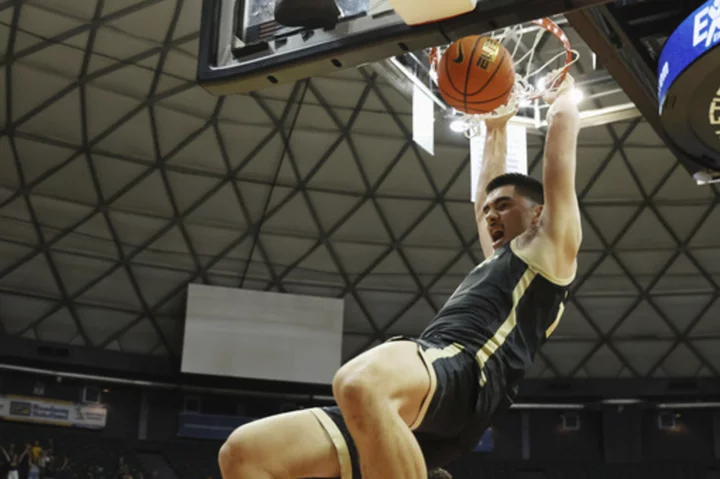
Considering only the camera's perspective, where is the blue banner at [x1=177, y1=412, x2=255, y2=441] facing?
facing the viewer

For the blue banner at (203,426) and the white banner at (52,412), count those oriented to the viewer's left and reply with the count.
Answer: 0

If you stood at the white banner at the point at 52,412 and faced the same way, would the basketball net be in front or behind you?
in front

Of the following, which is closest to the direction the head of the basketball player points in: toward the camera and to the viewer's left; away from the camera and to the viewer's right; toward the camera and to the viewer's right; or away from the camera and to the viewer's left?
toward the camera and to the viewer's left

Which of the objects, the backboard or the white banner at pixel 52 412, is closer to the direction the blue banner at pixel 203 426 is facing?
the backboard

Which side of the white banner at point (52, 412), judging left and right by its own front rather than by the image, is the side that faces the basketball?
front

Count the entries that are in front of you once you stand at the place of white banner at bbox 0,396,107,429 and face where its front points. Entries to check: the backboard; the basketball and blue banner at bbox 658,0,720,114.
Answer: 3

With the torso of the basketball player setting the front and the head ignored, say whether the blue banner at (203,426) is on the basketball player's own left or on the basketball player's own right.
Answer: on the basketball player's own right

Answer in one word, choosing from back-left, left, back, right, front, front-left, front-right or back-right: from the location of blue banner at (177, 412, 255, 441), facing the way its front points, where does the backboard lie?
front

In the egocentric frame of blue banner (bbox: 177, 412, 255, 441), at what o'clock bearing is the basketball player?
The basketball player is roughly at 12 o'clock from the blue banner.

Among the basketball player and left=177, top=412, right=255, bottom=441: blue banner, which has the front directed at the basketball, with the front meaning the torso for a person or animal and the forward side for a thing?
the blue banner

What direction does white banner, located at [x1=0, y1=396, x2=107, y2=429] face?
toward the camera
